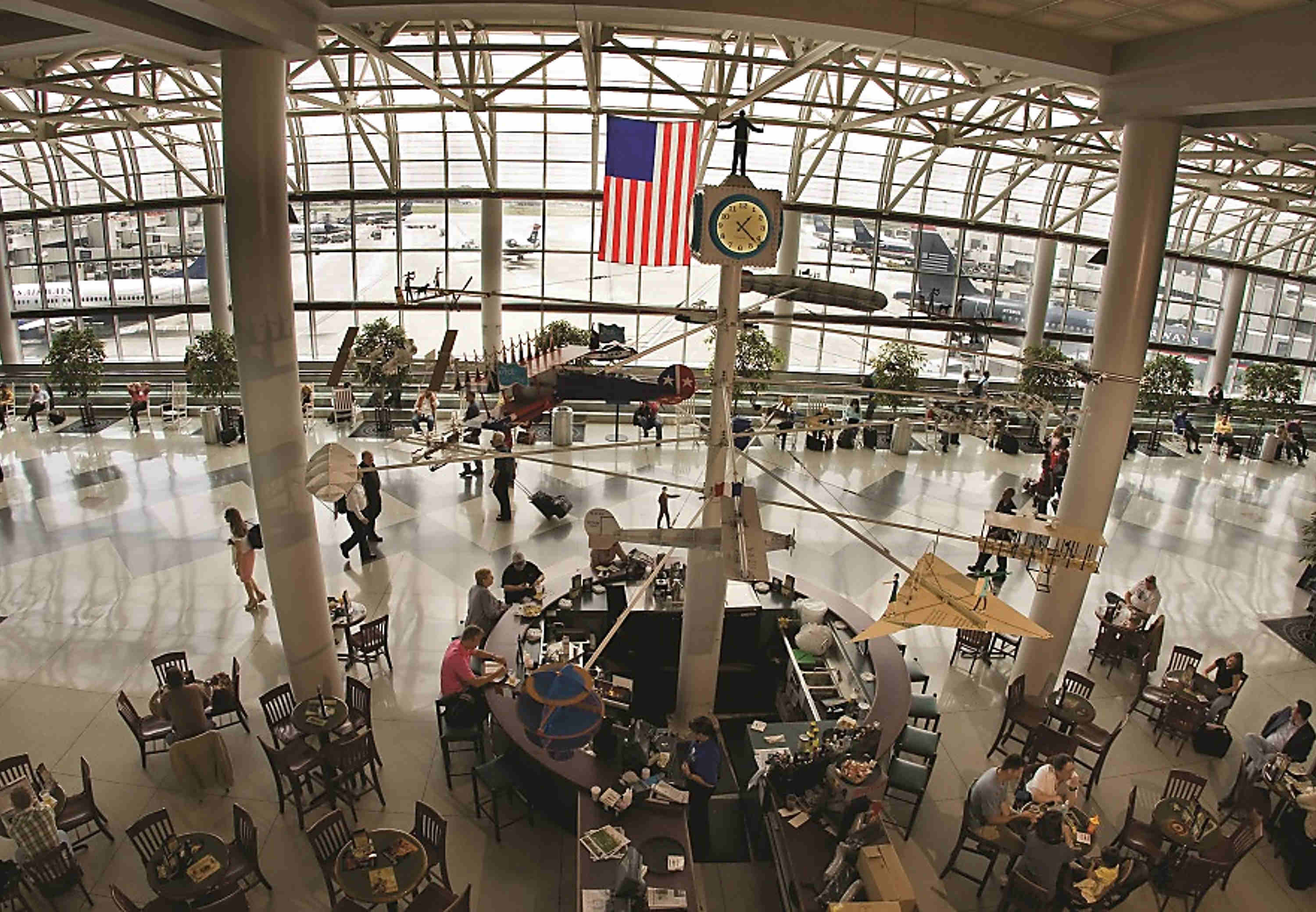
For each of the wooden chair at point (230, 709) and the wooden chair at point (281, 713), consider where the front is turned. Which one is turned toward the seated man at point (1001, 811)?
the wooden chair at point (281, 713)

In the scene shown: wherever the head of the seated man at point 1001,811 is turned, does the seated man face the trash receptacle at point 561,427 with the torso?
no

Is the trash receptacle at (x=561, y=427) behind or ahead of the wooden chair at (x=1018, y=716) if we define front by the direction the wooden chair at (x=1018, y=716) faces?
behind

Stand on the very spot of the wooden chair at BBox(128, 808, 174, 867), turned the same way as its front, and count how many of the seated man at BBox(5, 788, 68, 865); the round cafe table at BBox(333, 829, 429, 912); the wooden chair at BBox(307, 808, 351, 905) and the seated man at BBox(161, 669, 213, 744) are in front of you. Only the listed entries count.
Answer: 2

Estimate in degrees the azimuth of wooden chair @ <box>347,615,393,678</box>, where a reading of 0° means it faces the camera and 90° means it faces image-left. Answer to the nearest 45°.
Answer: approximately 135°

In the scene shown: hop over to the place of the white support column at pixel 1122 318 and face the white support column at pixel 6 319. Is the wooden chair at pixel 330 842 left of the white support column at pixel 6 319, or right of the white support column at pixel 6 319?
left

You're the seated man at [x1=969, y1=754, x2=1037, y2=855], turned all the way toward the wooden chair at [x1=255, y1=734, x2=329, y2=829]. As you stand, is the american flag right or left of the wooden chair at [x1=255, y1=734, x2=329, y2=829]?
right

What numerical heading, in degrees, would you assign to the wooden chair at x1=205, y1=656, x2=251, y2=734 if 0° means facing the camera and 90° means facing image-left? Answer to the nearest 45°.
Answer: approximately 90°

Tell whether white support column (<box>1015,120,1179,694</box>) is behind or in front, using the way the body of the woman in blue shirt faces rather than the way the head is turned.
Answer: behind

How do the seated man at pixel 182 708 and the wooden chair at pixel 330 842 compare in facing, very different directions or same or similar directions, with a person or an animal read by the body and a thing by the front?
very different directions

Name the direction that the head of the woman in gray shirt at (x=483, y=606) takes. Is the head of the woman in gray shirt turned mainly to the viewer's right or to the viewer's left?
to the viewer's right

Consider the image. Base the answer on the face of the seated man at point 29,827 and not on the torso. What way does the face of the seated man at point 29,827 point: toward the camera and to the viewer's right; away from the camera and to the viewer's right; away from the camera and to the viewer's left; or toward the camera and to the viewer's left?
away from the camera and to the viewer's right

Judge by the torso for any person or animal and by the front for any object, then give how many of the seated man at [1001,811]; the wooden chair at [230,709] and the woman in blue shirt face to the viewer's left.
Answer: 2

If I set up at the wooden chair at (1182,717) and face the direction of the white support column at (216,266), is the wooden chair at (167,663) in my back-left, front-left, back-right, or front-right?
front-left

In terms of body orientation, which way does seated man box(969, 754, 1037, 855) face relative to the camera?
to the viewer's right

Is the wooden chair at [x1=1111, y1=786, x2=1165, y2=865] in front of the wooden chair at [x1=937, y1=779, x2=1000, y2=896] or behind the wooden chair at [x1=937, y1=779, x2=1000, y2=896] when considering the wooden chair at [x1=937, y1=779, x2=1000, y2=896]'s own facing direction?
in front

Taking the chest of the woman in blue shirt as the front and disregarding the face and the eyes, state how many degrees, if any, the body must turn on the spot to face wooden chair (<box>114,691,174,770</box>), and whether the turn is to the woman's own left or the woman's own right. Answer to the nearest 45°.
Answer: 0° — they already face it

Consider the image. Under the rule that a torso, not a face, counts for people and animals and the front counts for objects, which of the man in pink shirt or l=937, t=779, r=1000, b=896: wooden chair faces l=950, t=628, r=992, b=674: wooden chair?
the man in pink shirt

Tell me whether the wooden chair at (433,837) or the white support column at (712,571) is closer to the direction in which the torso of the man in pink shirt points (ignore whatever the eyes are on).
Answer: the white support column
